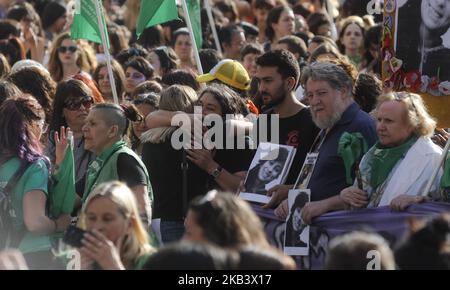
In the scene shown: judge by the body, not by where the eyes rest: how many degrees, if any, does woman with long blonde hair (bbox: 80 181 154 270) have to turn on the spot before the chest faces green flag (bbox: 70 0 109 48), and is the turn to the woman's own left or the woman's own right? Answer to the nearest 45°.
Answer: approximately 135° to the woman's own right

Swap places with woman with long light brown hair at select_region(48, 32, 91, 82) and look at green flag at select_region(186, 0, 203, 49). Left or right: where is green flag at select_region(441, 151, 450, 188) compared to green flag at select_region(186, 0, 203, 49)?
right

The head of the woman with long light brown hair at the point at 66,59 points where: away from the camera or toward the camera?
toward the camera

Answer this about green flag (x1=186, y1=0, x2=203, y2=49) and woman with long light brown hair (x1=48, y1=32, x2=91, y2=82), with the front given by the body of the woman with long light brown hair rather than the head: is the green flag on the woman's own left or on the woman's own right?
on the woman's own left

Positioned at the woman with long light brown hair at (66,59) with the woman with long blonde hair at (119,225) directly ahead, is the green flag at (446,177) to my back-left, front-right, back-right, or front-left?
front-left

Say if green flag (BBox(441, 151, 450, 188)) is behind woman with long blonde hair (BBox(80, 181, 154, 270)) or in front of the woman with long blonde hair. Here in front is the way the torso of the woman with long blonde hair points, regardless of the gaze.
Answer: behind

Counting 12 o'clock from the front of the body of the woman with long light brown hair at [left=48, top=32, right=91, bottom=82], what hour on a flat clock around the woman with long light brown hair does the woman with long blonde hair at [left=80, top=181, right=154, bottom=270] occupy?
The woman with long blonde hair is roughly at 12 o'clock from the woman with long light brown hair.

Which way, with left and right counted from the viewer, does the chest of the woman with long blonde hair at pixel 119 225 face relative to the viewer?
facing the viewer and to the left of the viewer

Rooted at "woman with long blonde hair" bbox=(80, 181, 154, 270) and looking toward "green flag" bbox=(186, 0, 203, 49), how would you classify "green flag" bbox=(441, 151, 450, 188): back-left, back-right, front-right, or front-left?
front-right

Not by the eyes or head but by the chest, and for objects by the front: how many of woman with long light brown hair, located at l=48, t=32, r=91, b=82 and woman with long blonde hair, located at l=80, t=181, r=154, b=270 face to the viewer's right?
0

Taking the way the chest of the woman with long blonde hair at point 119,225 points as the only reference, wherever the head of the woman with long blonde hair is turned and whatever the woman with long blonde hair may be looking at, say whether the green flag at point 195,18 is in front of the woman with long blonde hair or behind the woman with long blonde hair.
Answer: behind

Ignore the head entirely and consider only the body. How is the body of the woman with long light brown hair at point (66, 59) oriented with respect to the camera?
toward the camera
